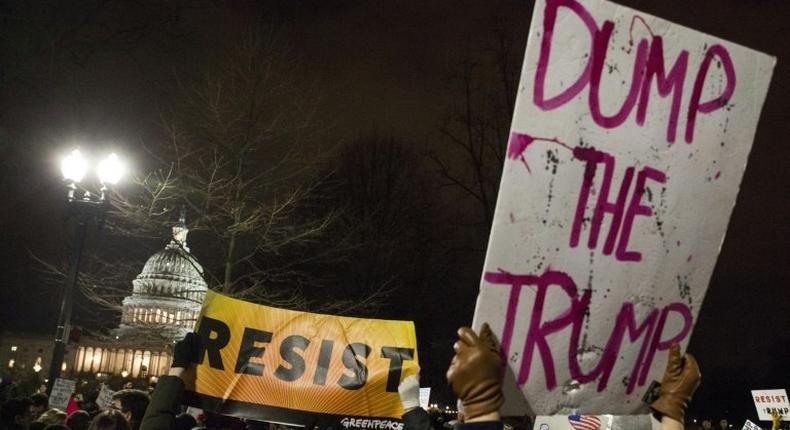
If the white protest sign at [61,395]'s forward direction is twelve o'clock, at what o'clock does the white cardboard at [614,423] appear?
The white cardboard is roughly at 11 o'clock from the white protest sign.

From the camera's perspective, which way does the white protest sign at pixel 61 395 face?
toward the camera
